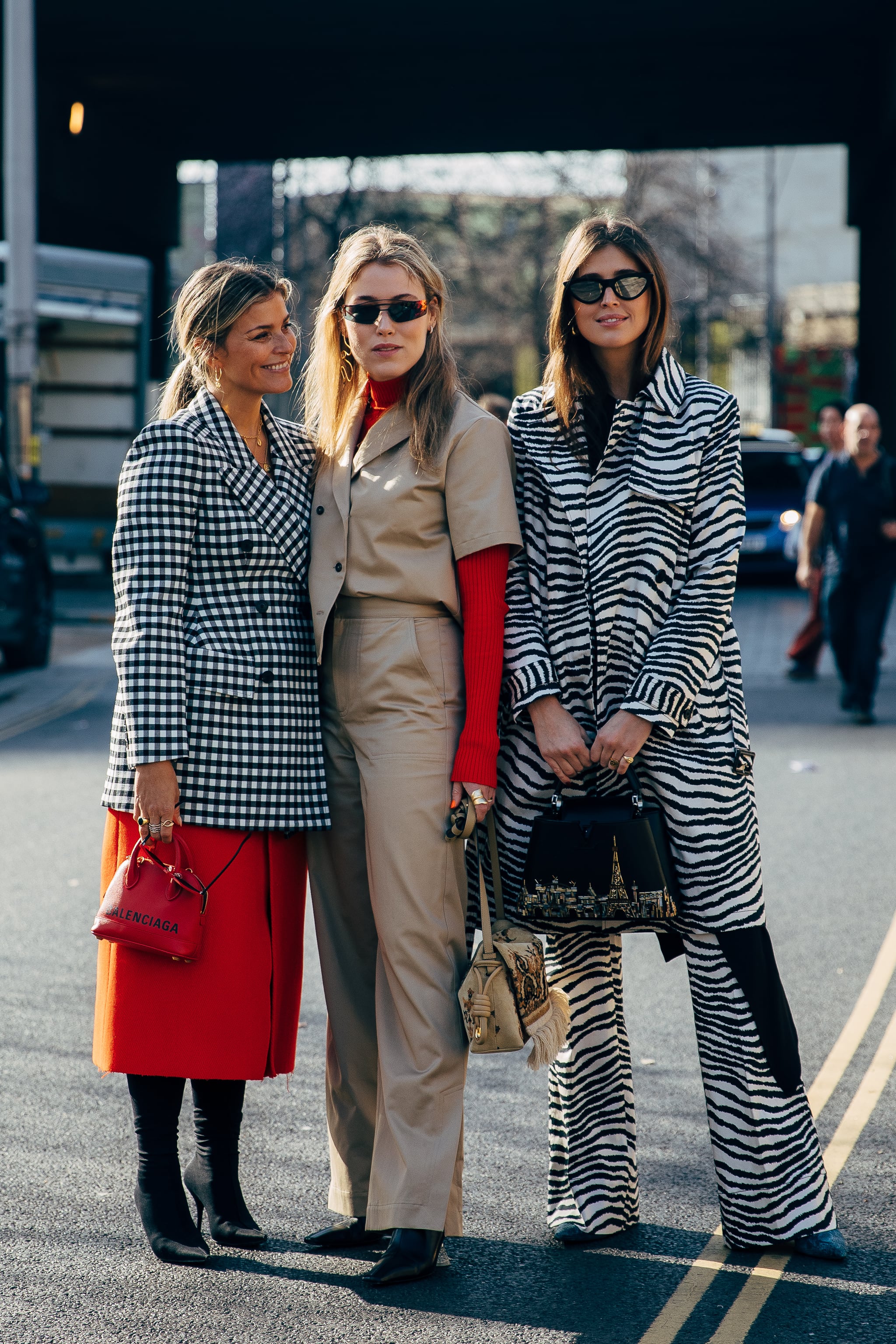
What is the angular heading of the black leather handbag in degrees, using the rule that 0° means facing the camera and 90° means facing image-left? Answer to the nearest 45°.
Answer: approximately 0°

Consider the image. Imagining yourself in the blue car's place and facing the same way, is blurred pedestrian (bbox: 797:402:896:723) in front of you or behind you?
in front

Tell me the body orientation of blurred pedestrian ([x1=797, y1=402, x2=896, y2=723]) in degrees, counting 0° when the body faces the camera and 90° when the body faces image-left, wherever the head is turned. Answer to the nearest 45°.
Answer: approximately 0°

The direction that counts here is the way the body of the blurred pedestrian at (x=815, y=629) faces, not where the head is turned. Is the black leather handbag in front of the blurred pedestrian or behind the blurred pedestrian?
in front

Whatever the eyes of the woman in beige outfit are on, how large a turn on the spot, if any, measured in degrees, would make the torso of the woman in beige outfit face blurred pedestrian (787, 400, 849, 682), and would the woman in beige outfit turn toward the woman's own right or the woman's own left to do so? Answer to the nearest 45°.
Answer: approximately 135° to the woman's own right

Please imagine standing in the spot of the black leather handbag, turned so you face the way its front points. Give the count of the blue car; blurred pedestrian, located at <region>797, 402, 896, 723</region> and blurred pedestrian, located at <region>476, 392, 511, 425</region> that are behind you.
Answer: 3

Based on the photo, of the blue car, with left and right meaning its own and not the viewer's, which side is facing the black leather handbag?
front

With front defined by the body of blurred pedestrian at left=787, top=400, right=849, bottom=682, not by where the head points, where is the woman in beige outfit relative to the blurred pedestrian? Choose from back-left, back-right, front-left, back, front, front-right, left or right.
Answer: front-left

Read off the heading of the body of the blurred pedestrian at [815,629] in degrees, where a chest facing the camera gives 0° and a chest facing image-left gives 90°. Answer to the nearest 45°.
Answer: approximately 45°

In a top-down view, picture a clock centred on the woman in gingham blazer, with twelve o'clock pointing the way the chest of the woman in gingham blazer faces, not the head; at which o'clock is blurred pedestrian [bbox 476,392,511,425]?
The blurred pedestrian is roughly at 8 o'clock from the woman in gingham blazer.

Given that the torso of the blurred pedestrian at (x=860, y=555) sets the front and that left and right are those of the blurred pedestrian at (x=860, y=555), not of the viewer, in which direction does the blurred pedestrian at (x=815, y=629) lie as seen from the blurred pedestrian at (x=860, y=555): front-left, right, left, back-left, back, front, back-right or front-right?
back
